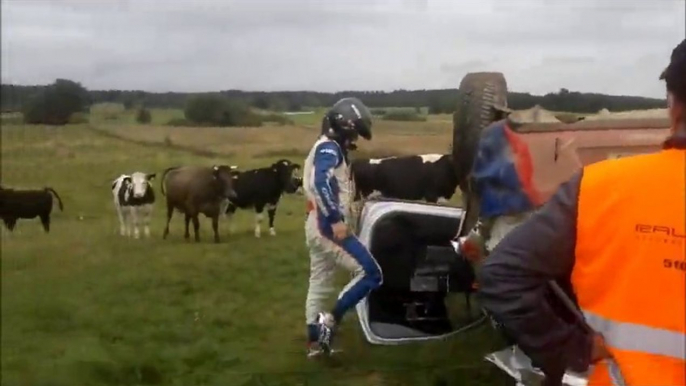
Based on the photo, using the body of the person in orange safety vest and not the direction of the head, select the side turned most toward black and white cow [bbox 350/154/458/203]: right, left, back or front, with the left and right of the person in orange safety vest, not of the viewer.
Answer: front

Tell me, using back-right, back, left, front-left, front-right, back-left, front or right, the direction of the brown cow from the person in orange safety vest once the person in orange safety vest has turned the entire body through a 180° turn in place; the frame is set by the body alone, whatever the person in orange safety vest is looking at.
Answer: back-right

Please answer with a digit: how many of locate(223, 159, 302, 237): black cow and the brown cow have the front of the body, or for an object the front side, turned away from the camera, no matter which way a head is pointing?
0

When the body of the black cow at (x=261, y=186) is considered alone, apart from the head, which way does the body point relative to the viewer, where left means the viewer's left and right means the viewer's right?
facing to the right of the viewer

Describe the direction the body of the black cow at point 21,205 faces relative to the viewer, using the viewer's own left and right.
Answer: facing to the left of the viewer

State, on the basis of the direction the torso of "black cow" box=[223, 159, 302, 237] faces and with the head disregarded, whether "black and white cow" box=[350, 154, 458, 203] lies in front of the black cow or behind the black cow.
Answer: in front

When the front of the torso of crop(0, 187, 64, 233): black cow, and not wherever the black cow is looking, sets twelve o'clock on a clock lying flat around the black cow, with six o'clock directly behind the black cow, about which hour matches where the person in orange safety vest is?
The person in orange safety vest is roughly at 8 o'clock from the black cow.

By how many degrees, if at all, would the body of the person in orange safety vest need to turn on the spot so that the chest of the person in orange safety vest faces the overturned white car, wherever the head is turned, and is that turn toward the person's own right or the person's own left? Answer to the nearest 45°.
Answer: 0° — they already face it

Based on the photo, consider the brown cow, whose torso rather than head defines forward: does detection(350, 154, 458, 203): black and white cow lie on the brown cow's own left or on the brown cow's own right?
on the brown cow's own left

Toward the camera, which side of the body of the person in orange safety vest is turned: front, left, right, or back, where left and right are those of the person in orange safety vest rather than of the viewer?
back
